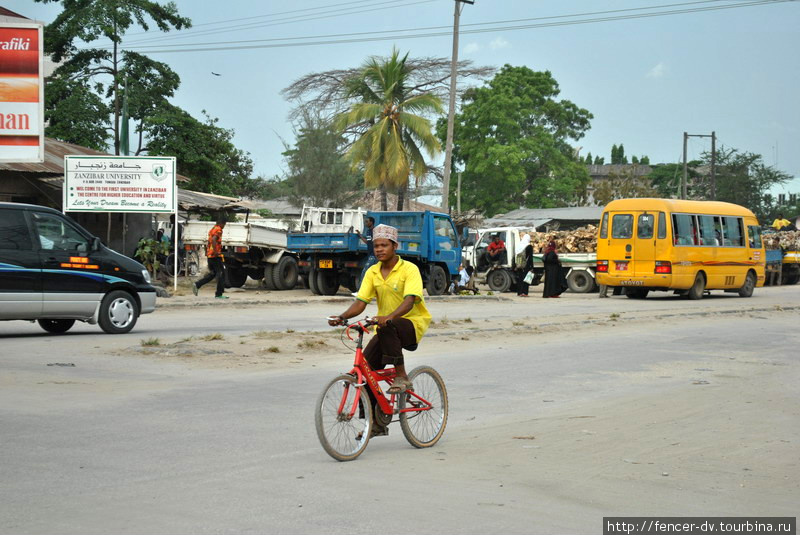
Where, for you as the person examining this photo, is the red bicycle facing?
facing the viewer and to the left of the viewer

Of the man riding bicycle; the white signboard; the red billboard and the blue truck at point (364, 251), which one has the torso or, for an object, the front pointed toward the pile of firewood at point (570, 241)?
the blue truck

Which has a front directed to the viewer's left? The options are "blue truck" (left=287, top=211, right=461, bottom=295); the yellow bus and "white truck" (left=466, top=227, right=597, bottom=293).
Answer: the white truck

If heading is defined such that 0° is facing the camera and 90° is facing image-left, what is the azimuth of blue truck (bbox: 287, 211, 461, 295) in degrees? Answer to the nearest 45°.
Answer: approximately 225°

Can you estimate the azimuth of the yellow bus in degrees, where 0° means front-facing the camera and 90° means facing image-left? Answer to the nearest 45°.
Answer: approximately 225°

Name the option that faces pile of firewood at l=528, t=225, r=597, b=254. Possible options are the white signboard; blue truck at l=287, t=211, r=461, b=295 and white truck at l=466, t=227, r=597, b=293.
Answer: the blue truck

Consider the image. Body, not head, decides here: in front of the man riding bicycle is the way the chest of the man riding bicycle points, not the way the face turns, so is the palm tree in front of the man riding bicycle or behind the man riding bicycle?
behind

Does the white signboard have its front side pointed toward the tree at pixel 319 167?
no

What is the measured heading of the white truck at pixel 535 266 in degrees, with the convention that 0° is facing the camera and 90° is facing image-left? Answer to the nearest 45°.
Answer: approximately 90°

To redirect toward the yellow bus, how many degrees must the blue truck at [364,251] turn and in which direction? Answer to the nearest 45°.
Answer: approximately 45° to its right

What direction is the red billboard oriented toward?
toward the camera

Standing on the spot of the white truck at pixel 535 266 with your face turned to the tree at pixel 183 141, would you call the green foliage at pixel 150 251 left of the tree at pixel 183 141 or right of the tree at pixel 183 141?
left

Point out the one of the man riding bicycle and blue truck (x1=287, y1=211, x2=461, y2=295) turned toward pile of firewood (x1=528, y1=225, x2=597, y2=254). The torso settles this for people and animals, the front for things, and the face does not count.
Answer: the blue truck

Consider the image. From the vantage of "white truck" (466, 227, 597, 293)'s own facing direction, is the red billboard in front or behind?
in front

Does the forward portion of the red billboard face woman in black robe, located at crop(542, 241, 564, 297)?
no
